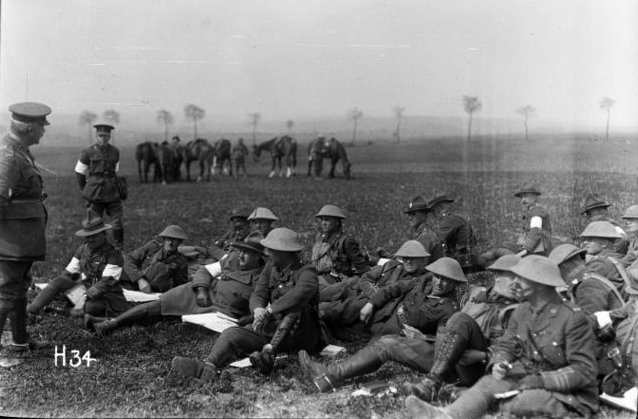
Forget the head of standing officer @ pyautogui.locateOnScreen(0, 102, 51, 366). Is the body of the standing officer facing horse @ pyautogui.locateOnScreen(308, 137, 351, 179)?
no

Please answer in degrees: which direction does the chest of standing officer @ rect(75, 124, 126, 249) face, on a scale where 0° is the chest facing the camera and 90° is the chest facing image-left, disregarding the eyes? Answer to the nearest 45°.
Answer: approximately 0°

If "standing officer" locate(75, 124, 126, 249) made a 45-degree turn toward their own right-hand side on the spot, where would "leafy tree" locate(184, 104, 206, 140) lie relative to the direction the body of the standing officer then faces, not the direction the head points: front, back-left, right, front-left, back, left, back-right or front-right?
back-right

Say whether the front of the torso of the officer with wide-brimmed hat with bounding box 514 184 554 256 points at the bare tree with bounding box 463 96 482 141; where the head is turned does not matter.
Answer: no

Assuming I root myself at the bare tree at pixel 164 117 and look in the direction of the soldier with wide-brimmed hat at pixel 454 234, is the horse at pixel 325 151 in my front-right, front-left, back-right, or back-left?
front-left

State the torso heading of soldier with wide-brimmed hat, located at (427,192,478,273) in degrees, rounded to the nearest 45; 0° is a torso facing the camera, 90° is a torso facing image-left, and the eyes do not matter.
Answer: approximately 45°

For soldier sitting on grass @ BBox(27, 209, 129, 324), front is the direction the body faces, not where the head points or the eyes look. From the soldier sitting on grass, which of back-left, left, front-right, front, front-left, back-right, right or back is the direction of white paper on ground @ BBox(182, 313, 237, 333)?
left

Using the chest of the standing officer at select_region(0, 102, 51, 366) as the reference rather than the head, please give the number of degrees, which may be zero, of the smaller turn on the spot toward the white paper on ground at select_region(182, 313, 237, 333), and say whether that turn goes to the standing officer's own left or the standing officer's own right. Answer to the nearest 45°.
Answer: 0° — they already face it

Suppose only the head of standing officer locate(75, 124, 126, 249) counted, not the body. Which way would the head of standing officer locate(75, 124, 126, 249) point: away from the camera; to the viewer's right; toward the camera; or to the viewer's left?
toward the camera

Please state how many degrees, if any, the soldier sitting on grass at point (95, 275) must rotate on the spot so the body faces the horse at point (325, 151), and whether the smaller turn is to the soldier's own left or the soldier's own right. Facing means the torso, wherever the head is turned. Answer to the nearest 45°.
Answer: approximately 180°

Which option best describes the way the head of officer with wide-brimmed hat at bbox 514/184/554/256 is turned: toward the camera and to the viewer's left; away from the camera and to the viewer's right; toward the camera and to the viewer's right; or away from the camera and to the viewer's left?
toward the camera and to the viewer's left

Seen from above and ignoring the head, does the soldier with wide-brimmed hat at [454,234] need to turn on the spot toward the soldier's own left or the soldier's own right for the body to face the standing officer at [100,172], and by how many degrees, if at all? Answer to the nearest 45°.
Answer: approximately 45° to the soldier's own right

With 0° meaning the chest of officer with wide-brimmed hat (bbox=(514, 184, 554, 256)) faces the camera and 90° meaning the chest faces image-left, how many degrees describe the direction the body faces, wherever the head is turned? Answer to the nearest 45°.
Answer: approximately 45°

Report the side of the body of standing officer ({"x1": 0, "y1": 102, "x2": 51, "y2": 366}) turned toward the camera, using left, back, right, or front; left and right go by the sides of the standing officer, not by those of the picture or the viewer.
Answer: right

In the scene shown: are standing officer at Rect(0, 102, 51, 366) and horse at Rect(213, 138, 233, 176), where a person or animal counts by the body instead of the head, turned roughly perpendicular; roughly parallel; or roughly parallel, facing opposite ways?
roughly perpendicular

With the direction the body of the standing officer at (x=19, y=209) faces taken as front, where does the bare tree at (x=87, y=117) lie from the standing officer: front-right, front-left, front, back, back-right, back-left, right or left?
left

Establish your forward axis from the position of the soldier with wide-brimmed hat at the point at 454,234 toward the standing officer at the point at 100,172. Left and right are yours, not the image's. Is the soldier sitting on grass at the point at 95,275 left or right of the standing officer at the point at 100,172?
left

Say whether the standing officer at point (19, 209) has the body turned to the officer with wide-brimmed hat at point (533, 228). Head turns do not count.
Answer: yes

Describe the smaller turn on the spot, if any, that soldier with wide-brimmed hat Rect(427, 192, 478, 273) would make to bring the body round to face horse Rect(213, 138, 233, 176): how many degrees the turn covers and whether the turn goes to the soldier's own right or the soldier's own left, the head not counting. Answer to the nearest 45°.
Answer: approximately 90° to the soldier's own right
